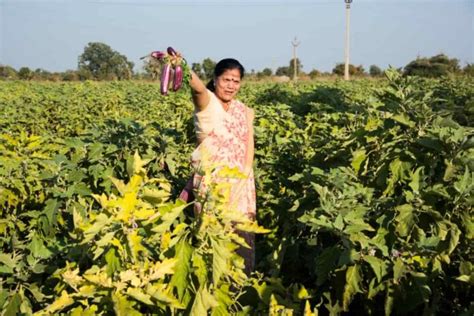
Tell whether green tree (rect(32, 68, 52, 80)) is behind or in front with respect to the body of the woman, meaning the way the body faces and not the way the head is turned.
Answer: behind

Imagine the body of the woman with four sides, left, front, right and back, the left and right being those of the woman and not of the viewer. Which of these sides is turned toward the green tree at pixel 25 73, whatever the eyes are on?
back

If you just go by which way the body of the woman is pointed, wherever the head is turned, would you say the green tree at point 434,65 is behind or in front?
behind

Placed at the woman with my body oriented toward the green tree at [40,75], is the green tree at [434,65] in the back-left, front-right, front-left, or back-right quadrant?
front-right

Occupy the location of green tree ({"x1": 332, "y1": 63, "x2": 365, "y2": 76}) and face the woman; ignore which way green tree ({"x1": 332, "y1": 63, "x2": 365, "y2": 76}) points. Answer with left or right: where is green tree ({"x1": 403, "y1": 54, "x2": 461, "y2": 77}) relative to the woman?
left

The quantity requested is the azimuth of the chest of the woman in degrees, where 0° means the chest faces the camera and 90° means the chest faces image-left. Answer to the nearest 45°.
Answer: approximately 0°

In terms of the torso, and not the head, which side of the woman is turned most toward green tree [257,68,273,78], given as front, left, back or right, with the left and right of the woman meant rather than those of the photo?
back

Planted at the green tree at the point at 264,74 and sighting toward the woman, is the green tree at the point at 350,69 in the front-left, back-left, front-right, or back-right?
back-left
